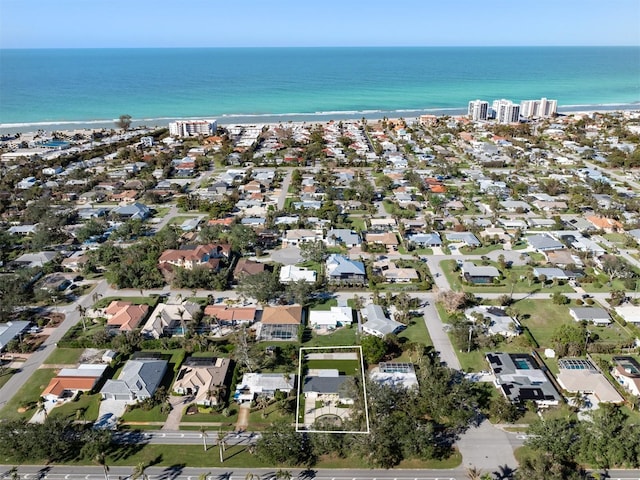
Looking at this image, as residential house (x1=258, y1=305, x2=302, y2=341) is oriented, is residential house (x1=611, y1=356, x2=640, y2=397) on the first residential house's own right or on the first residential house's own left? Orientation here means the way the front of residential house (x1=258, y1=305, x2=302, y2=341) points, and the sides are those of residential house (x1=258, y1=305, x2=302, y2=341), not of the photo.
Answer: on the first residential house's own right

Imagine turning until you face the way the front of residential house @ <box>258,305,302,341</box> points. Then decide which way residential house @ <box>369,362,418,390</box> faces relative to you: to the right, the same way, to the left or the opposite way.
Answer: the opposite way

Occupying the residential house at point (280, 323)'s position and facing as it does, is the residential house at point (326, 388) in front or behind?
behind

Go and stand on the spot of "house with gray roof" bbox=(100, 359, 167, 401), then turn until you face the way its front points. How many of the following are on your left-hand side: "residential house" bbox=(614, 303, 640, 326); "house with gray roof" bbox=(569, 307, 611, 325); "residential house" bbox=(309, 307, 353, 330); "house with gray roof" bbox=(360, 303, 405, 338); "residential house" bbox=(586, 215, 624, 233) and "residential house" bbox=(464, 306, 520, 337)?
6

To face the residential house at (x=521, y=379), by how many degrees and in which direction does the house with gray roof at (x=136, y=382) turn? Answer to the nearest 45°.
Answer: approximately 45° to its left

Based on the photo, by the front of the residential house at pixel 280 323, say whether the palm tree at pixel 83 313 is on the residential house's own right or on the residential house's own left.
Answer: on the residential house's own left

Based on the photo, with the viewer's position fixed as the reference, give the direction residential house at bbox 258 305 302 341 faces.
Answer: facing away from the viewer

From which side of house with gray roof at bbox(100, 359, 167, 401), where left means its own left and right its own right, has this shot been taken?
front

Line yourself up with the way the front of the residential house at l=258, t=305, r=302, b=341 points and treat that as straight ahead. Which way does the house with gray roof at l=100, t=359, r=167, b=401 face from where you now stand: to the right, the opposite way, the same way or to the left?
the opposite way

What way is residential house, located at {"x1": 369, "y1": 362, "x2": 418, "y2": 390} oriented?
toward the camera

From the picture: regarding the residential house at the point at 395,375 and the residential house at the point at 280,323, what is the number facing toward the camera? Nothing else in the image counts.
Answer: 1

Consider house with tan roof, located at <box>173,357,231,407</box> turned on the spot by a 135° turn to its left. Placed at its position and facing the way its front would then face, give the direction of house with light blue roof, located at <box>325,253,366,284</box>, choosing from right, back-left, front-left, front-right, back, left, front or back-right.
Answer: front
